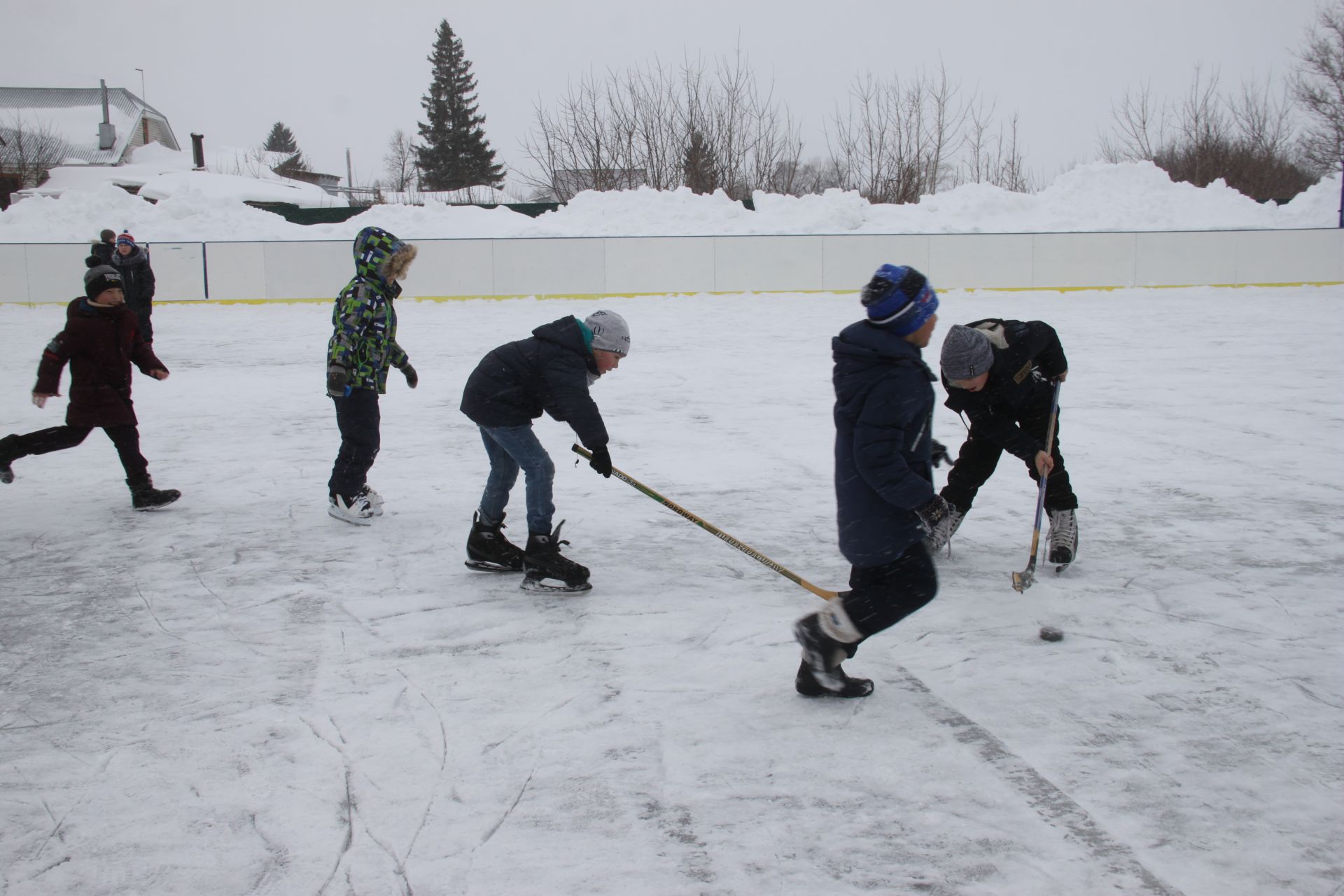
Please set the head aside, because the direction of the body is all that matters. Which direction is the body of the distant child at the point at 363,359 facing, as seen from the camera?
to the viewer's right

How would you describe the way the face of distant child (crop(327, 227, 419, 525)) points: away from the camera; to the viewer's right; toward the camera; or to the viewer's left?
to the viewer's right

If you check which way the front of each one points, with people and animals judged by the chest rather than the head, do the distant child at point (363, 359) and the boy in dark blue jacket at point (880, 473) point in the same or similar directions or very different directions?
same or similar directions

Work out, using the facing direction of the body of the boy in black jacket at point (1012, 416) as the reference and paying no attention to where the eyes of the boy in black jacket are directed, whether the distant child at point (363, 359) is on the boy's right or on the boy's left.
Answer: on the boy's right

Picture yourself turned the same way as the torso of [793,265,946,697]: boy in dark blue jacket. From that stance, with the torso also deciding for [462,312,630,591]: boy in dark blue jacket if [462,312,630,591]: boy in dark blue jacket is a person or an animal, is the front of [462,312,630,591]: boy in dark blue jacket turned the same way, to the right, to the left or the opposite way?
the same way

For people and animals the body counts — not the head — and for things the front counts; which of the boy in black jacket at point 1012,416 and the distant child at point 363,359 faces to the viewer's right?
the distant child

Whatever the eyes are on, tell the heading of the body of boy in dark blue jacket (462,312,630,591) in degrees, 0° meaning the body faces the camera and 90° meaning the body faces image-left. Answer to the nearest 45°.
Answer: approximately 270°

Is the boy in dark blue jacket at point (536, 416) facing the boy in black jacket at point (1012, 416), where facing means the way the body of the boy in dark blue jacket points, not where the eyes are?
yes

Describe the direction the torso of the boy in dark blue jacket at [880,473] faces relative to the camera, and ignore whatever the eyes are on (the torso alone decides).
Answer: to the viewer's right

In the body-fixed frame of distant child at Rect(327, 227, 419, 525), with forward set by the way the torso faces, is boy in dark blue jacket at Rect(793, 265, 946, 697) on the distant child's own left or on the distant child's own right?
on the distant child's own right

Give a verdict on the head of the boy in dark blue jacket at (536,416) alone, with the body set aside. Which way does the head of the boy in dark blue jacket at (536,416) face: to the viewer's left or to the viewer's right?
to the viewer's right

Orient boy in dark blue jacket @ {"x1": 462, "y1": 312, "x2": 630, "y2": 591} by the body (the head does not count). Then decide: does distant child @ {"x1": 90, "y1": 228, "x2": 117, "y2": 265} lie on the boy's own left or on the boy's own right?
on the boy's own left

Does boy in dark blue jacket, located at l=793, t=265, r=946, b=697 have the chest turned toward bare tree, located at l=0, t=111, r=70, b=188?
no

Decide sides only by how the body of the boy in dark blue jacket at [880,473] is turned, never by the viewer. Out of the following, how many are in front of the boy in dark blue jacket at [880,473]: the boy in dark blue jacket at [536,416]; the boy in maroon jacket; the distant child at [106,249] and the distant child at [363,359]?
0

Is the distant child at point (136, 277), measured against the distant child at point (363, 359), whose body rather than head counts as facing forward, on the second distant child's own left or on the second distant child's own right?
on the second distant child's own left

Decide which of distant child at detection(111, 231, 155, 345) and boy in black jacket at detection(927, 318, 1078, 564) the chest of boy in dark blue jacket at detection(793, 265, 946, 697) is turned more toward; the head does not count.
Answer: the boy in black jacket
